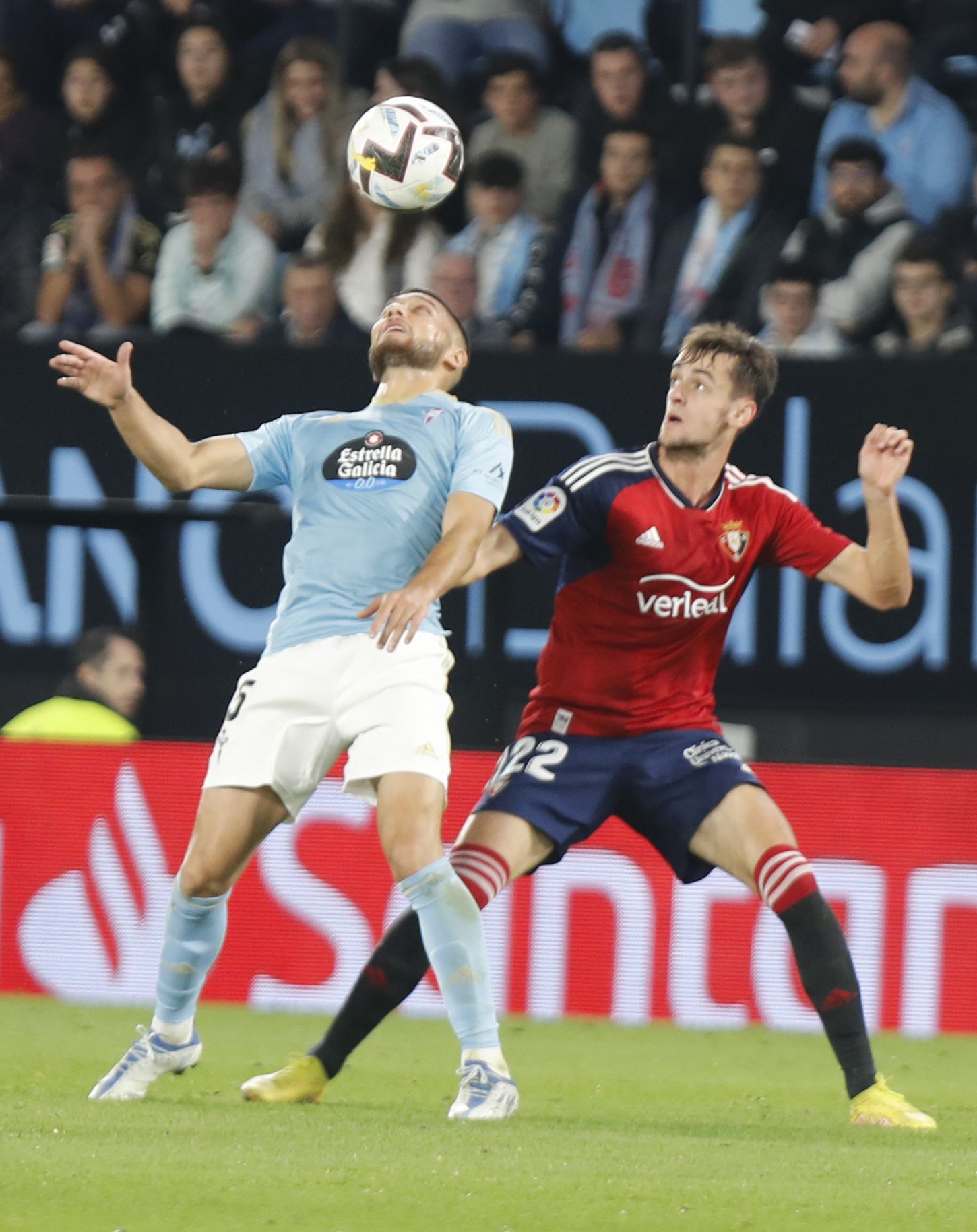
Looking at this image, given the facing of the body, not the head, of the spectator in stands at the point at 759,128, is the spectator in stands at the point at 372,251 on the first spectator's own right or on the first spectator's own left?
on the first spectator's own right

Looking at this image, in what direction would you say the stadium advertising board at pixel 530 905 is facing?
toward the camera

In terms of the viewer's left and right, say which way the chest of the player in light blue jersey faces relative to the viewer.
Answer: facing the viewer

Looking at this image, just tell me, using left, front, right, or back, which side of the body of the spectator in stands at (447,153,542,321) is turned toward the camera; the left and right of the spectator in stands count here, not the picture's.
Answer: front

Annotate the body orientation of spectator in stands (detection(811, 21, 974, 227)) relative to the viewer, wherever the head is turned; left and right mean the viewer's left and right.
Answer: facing the viewer and to the left of the viewer

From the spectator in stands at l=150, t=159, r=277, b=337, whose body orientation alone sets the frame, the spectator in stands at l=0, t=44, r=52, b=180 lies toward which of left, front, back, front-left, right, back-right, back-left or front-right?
back-right

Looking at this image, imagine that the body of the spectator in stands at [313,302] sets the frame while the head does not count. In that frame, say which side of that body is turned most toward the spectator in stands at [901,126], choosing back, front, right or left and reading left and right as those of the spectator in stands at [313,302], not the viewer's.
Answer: left

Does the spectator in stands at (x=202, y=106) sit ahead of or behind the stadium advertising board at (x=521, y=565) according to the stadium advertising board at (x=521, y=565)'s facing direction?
behind

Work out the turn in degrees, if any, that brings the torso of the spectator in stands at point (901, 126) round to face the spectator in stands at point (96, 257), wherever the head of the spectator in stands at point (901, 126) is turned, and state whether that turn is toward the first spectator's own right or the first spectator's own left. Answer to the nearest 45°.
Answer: approximately 45° to the first spectator's own right

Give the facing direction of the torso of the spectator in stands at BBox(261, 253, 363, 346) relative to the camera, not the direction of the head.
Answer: toward the camera

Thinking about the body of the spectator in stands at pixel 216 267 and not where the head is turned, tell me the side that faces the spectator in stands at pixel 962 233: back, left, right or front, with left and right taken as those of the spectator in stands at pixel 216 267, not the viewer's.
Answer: left

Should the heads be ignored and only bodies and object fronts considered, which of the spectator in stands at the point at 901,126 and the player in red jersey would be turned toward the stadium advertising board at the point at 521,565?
the spectator in stands
